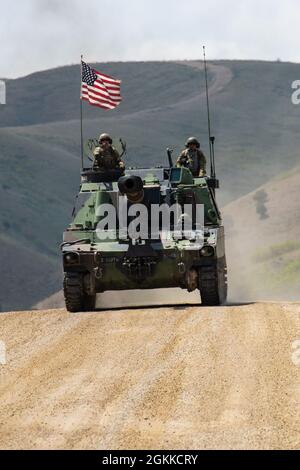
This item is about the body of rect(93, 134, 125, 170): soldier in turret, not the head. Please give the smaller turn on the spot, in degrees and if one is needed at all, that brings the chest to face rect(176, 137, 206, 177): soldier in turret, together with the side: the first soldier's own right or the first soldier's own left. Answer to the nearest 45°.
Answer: approximately 90° to the first soldier's own left

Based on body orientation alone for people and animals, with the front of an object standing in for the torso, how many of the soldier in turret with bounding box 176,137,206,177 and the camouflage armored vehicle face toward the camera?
2

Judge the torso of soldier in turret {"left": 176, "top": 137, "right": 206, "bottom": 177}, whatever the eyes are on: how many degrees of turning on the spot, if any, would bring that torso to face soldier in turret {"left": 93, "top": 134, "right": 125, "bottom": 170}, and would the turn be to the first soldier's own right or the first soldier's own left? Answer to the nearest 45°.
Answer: approximately 90° to the first soldier's own right

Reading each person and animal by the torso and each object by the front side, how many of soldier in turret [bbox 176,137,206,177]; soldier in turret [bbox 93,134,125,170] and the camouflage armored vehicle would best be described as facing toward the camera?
3

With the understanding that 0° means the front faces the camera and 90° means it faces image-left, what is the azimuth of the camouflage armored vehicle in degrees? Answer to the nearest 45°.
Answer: approximately 0°

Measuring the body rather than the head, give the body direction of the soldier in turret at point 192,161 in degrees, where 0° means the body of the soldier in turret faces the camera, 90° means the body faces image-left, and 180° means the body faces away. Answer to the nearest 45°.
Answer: approximately 0°
